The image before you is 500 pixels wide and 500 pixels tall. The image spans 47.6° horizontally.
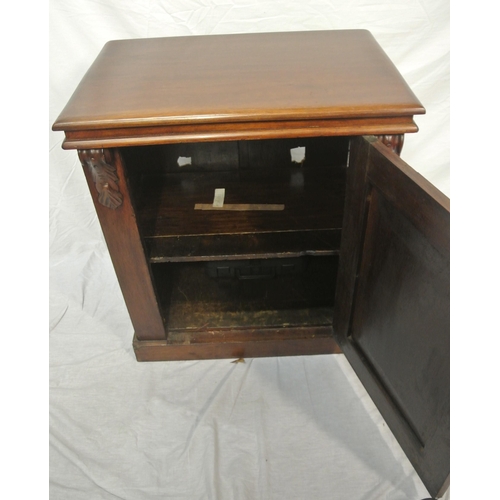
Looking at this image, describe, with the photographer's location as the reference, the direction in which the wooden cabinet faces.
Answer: facing the viewer
